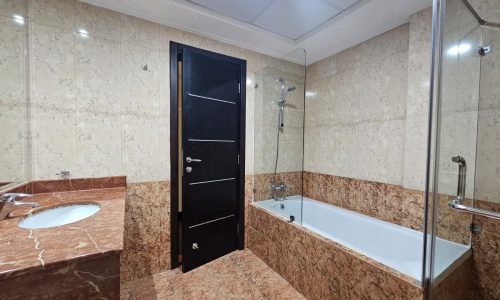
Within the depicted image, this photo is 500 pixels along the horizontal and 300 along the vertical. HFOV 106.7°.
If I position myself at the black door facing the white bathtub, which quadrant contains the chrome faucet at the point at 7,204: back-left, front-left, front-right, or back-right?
back-right

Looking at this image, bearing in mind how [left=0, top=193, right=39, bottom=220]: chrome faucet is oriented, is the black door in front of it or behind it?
in front

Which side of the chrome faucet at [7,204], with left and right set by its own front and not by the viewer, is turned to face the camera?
right

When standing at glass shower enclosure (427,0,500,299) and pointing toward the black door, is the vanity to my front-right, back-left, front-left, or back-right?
front-left

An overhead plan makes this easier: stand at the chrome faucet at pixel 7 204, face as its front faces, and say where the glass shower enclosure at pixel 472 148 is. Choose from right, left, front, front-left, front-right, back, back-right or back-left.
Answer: front-right

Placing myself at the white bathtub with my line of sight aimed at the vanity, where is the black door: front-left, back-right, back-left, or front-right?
front-right

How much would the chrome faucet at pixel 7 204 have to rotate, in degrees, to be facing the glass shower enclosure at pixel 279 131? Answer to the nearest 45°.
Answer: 0° — it already faces it
